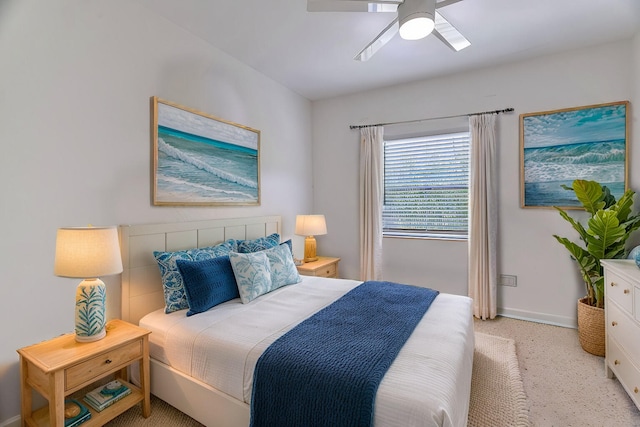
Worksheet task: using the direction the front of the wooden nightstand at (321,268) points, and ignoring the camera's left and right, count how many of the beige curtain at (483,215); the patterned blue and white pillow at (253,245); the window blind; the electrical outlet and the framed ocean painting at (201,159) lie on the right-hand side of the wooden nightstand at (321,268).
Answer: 2

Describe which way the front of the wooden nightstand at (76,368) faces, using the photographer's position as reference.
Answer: facing the viewer and to the right of the viewer

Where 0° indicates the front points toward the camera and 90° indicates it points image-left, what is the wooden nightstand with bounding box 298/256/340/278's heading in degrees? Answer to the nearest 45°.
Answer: approximately 315°

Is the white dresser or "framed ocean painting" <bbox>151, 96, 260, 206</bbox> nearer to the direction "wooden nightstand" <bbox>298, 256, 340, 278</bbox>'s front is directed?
the white dresser

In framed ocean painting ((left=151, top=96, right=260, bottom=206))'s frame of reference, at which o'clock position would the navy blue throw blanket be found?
The navy blue throw blanket is roughly at 1 o'clock from the framed ocean painting.

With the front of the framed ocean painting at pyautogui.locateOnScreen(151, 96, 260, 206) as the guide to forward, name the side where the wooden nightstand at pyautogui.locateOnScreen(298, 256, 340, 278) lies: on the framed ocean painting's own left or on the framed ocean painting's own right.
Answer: on the framed ocean painting's own left

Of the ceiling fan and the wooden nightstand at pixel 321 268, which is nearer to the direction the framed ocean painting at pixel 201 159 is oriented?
the ceiling fan

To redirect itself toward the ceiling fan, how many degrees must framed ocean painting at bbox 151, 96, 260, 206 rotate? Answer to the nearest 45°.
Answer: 0° — it already faces it

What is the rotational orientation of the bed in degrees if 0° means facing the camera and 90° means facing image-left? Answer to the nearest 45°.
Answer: approximately 315°
